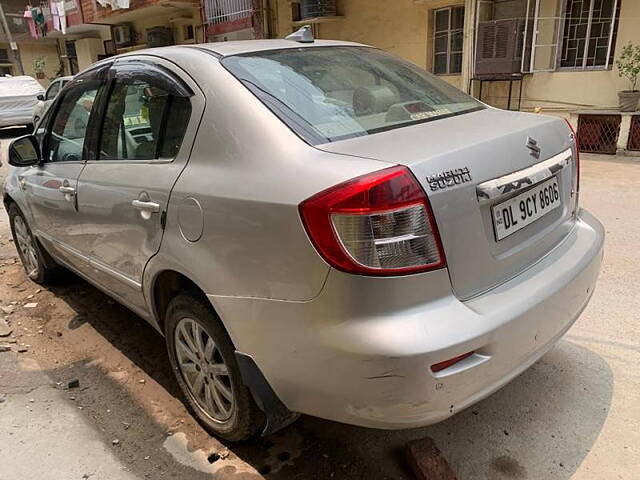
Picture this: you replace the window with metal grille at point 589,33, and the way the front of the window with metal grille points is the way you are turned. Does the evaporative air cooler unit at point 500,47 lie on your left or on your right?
on your right

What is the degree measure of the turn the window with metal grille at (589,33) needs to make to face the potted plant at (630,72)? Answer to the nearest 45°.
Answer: approximately 45° to its left

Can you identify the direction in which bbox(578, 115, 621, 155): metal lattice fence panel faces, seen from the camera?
facing the viewer

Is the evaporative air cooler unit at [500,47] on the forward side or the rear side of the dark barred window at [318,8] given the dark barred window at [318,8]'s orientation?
on the forward side

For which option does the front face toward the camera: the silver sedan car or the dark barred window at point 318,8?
the dark barred window

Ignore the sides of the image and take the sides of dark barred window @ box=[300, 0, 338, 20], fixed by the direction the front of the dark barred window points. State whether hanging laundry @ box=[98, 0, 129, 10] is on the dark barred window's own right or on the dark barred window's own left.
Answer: on the dark barred window's own right

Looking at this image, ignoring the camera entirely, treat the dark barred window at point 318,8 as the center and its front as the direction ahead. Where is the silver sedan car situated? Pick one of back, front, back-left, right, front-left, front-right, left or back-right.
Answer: front

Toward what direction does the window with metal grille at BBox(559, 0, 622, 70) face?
toward the camera

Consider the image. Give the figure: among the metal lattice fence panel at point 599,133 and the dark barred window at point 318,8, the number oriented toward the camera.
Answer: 2

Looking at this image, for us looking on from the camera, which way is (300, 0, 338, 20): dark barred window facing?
facing the viewer

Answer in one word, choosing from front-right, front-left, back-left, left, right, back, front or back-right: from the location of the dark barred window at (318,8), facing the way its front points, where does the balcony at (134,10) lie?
back-right

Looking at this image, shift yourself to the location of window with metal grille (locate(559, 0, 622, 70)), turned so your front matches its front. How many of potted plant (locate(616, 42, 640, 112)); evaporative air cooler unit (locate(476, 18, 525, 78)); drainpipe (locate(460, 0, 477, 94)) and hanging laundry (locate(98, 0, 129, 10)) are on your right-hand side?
3

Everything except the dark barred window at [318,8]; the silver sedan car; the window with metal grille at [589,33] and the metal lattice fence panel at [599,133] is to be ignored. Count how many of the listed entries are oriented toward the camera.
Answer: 3

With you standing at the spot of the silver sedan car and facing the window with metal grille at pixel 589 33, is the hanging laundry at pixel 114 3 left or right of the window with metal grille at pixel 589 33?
left

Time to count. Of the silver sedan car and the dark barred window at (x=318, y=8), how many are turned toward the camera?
1

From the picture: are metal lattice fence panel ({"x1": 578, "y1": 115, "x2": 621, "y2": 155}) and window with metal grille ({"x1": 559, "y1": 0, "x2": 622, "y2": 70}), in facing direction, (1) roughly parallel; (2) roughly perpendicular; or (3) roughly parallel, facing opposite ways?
roughly parallel

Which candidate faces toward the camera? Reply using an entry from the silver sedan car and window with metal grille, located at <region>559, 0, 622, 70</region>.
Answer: the window with metal grille

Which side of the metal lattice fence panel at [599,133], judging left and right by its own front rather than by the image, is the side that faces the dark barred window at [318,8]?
right

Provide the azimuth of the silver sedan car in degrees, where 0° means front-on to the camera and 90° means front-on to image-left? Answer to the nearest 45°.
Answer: approximately 135°
